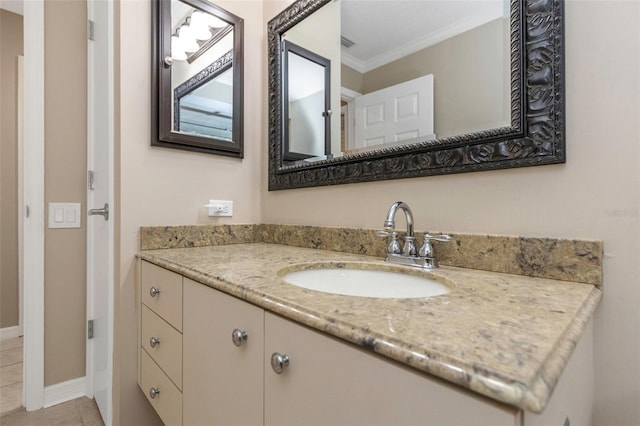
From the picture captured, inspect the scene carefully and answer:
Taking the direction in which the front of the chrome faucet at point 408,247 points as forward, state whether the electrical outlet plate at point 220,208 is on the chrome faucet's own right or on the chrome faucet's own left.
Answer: on the chrome faucet's own right

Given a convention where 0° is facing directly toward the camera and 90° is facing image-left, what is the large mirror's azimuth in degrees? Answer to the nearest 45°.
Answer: approximately 45°

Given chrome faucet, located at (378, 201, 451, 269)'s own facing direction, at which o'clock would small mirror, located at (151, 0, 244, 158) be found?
The small mirror is roughly at 2 o'clock from the chrome faucet.

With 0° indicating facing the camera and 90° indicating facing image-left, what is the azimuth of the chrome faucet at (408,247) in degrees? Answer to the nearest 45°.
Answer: approximately 45°

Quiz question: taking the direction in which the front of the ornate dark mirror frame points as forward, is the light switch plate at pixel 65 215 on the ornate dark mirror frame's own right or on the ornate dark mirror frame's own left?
on the ornate dark mirror frame's own right

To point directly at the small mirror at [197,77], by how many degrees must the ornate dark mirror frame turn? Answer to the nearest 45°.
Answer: approximately 45° to its right

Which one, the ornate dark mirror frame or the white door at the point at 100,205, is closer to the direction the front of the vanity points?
the white door

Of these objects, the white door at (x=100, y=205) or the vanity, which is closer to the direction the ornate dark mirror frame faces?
the vanity

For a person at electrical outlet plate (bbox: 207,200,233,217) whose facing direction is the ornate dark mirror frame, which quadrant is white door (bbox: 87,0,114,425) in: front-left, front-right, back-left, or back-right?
back-right

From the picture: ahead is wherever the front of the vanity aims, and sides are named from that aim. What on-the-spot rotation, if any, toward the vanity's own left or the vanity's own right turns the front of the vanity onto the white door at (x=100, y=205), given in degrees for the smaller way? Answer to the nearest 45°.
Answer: approximately 90° to the vanity's own right
